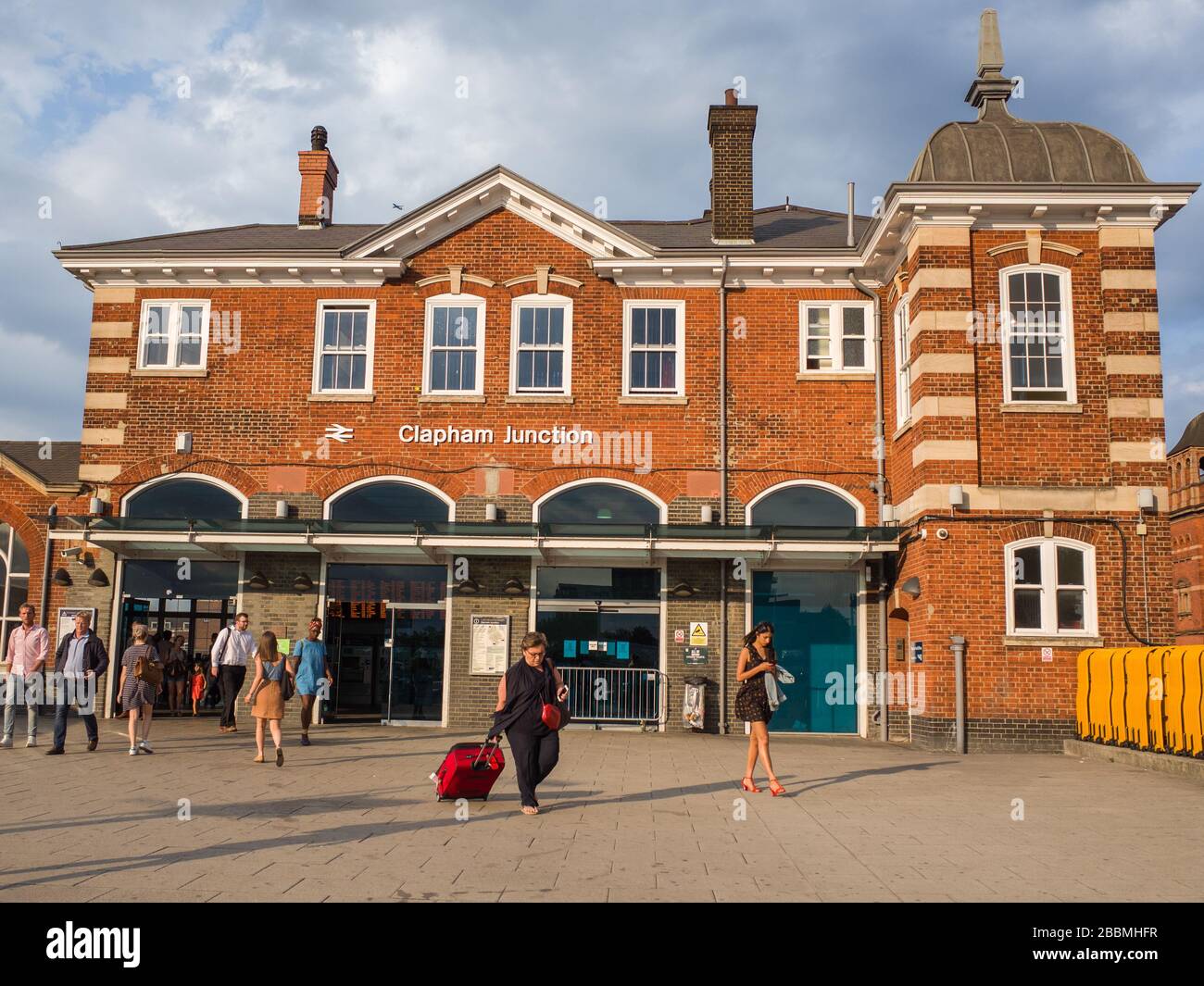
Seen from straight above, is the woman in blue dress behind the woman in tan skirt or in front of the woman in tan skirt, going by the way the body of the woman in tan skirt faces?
in front

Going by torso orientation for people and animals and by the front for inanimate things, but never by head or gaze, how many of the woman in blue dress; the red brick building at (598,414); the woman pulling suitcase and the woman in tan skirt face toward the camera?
3

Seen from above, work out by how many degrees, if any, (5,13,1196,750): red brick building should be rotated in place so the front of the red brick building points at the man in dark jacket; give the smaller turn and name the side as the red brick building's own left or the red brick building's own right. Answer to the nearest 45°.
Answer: approximately 45° to the red brick building's own right

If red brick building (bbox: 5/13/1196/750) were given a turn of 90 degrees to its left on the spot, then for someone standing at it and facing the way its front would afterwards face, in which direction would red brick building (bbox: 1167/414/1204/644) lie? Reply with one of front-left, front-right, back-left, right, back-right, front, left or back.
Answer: front-left

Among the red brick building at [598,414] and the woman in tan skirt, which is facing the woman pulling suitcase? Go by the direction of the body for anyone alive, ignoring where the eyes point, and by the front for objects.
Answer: the red brick building

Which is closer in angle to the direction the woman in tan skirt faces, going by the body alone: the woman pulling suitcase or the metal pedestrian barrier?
the metal pedestrian barrier

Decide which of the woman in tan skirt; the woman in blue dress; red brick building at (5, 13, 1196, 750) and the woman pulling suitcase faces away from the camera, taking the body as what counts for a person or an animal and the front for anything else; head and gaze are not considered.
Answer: the woman in tan skirt

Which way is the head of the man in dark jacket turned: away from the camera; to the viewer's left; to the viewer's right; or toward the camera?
toward the camera

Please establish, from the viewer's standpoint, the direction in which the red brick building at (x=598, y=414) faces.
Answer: facing the viewer

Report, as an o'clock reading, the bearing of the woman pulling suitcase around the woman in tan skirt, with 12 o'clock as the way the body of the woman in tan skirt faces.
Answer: The woman pulling suitcase is roughly at 5 o'clock from the woman in tan skirt.

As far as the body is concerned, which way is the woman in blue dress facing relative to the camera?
toward the camera

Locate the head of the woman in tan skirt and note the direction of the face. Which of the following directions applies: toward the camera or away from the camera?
away from the camera

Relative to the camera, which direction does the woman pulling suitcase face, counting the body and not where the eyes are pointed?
toward the camera

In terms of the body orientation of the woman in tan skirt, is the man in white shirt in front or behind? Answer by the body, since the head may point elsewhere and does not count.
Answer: in front

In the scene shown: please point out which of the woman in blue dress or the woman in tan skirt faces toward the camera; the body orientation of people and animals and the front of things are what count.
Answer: the woman in blue dress

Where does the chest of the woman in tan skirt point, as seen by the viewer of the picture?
away from the camera

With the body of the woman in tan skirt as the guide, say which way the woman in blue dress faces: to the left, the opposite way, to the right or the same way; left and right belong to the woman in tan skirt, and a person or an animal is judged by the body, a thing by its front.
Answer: the opposite way
